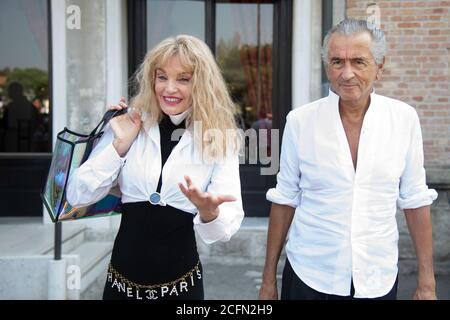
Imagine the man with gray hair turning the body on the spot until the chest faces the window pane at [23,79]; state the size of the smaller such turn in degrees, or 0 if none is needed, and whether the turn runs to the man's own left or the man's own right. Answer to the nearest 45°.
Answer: approximately 135° to the man's own right

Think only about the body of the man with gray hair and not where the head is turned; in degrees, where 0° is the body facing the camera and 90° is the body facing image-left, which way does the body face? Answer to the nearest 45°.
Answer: approximately 0°

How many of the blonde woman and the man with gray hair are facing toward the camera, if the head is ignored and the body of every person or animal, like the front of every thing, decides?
2

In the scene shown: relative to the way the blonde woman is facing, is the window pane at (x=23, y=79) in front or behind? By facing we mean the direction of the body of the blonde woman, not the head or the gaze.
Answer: behind

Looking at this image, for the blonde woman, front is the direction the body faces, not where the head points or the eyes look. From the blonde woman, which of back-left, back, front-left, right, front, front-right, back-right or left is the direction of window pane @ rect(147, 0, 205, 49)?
back

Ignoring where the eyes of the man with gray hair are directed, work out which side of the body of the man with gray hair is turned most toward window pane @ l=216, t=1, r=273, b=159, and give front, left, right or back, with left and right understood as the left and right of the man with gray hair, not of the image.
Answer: back
